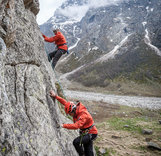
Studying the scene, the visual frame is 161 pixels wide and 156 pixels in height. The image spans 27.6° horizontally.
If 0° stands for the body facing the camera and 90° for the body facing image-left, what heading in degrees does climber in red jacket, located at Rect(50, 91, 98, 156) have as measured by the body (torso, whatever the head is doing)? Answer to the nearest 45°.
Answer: approximately 90°

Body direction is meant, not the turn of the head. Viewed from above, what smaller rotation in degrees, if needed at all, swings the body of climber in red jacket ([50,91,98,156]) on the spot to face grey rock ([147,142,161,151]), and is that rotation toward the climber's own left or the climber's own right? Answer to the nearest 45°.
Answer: approximately 135° to the climber's own right
